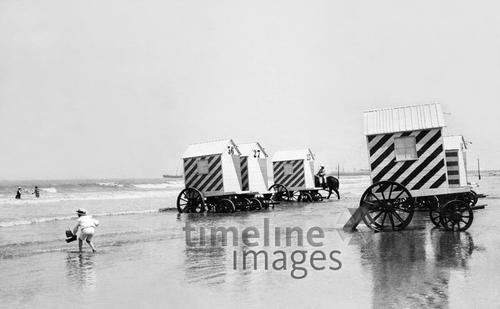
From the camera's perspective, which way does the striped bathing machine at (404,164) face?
to the viewer's right

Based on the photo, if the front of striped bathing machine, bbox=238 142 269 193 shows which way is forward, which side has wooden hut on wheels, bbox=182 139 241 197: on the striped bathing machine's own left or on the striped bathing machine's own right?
on the striped bathing machine's own right

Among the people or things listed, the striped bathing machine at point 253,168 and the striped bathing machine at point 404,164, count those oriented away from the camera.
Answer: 0

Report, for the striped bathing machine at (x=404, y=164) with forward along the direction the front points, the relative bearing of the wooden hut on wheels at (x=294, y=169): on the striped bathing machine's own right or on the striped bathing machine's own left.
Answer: on the striped bathing machine's own left

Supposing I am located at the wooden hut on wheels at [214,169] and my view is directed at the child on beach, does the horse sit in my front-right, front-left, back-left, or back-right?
back-left

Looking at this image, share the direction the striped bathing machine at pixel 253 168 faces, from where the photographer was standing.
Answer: facing the viewer and to the right of the viewer

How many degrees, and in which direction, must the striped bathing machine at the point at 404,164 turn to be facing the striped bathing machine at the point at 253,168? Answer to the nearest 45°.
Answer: approximately 135° to its left
